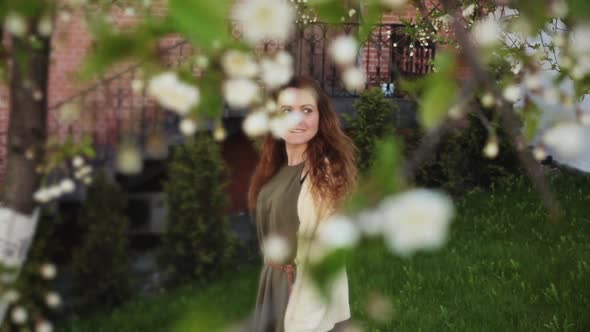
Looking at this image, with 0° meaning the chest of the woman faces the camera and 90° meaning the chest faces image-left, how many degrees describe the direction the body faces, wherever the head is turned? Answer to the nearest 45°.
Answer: approximately 45°

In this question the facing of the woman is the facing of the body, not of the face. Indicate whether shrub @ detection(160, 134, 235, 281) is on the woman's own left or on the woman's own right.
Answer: on the woman's own right

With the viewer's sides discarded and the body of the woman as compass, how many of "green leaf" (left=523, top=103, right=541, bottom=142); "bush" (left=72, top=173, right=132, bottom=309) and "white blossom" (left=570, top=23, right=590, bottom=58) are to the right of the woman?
1

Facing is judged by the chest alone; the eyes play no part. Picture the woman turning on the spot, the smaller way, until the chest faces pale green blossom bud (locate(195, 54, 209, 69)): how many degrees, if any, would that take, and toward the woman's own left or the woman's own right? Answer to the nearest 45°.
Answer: approximately 45° to the woman's own left

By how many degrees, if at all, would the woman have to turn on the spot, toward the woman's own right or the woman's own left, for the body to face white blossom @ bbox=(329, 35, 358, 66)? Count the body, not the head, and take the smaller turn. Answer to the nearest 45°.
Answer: approximately 45° to the woman's own left

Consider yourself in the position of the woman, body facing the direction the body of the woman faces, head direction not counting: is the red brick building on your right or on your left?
on your right

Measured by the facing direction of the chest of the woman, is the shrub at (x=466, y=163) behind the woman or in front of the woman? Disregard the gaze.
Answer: behind

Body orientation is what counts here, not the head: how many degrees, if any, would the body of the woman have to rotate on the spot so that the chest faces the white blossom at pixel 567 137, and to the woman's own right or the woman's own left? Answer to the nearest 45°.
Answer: approximately 45° to the woman's own left

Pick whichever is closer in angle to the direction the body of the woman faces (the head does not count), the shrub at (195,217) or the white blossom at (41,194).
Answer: the white blossom

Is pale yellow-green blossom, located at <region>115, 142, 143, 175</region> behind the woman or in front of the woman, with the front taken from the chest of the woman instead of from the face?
in front

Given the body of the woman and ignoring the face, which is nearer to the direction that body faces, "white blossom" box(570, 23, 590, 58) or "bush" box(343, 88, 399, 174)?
the white blossom

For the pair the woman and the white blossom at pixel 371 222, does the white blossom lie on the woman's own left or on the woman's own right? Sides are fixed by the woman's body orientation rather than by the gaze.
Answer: on the woman's own left

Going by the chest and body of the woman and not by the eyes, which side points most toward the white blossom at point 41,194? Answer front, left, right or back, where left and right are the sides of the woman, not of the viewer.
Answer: front

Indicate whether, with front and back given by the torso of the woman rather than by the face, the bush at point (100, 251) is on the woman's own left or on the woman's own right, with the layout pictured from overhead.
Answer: on the woman's own right
